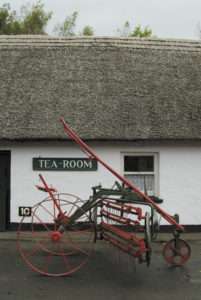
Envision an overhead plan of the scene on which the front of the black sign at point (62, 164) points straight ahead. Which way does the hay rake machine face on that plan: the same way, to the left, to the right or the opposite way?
to the left

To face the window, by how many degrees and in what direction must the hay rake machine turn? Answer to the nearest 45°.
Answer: approximately 90° to its left

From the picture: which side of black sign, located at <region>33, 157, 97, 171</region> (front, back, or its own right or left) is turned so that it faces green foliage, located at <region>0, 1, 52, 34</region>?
back

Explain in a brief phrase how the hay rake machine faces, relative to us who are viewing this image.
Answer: facing to the right of the viewer

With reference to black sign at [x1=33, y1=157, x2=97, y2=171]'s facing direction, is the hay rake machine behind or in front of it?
in front

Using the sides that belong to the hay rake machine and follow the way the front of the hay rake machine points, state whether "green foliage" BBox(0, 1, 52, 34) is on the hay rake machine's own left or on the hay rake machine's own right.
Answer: on the hay rake machine's own left

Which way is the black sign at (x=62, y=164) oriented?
toward the camera

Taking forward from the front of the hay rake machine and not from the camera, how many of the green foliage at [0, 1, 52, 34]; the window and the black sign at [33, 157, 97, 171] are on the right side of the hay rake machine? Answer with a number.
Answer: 0

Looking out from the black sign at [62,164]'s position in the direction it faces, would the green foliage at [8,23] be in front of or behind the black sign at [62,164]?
behind

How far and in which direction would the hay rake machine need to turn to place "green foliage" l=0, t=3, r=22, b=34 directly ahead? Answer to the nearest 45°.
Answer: approximately 90° to its left

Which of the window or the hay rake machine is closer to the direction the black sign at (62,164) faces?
the hay rake machine

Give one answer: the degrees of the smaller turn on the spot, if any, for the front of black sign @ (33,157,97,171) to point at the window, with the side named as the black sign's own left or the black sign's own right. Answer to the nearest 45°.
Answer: approximately 90° to the black sign's own left

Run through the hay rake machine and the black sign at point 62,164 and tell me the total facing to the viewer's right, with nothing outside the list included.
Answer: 1

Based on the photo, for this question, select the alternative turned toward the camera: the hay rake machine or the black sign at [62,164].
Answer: the black sign
